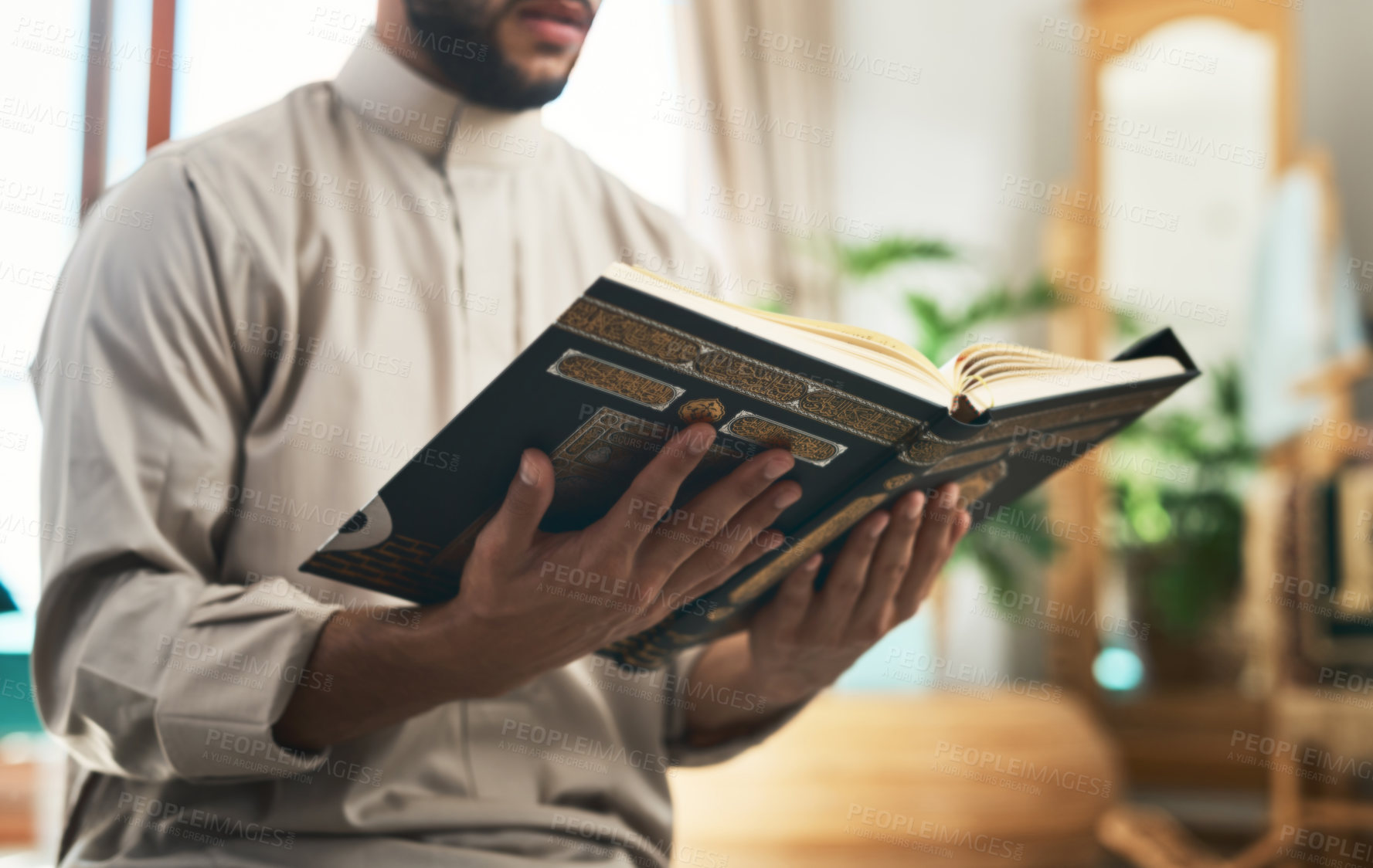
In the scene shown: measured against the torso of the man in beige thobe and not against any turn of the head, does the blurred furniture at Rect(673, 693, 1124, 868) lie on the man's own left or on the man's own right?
on the man's own left

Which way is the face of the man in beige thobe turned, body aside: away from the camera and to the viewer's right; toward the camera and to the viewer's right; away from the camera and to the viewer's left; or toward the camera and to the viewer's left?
toward the camera and to the viewer's right

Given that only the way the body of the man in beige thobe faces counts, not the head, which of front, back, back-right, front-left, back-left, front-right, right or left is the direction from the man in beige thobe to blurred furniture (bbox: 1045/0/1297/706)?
left

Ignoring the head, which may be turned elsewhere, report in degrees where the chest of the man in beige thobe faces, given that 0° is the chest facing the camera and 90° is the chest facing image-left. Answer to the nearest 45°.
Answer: approximately 315°

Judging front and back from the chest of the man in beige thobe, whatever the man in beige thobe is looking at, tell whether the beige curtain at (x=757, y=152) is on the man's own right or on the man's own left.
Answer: on the man's own left
